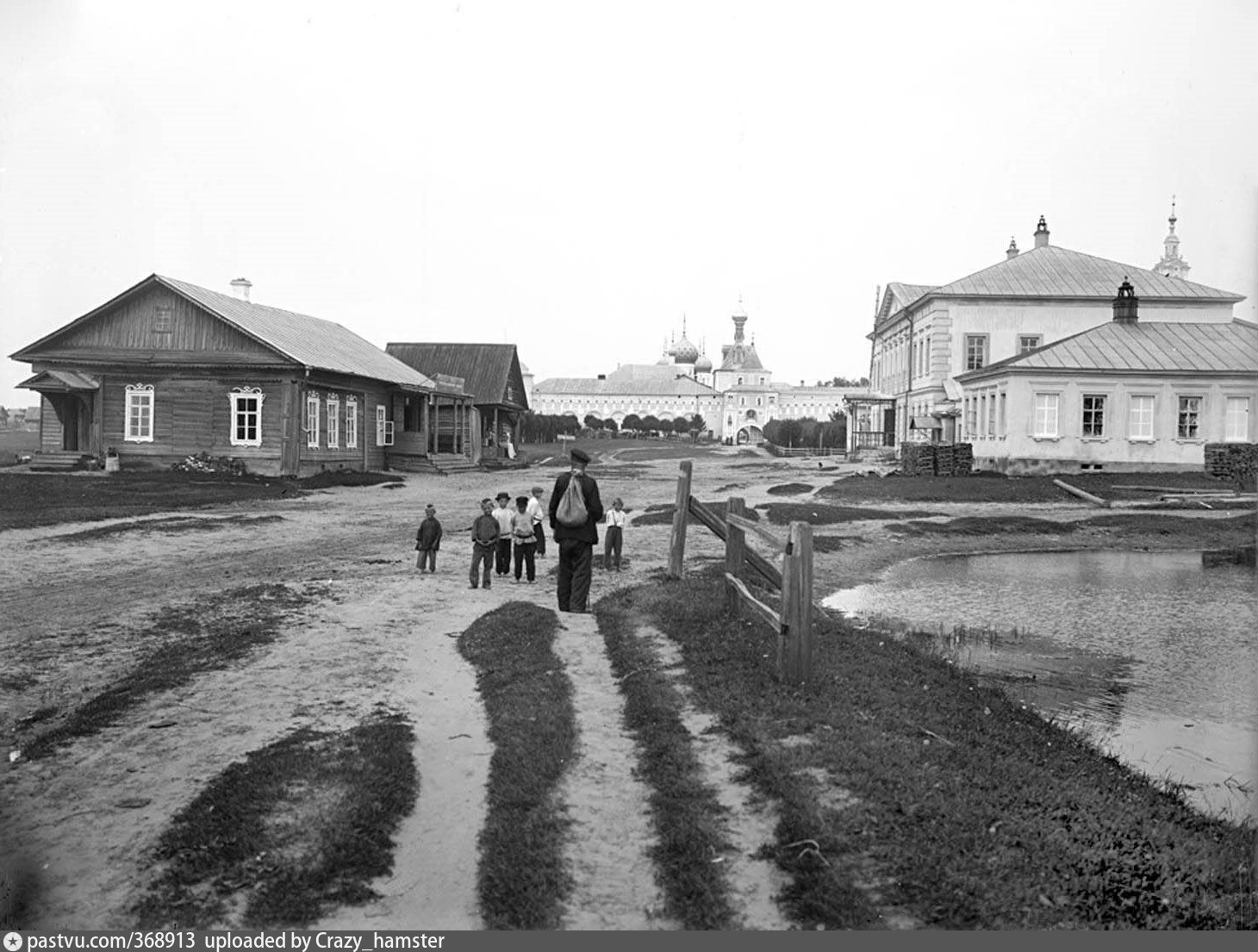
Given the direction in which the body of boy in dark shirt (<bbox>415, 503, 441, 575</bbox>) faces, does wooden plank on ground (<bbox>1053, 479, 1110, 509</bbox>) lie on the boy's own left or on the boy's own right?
on the boy's own left

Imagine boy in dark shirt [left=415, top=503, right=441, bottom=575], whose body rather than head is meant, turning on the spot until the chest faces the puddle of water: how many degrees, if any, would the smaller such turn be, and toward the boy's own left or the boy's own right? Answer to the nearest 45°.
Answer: approximately 45° to the boy's own left

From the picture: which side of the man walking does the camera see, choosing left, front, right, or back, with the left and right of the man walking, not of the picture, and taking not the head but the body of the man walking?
back

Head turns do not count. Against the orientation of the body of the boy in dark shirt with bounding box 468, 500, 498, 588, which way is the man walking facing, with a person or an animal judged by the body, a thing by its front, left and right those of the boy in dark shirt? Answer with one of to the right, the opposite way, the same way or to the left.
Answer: the opposite way

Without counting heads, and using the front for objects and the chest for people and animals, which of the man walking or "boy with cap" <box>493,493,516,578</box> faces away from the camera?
the man walking

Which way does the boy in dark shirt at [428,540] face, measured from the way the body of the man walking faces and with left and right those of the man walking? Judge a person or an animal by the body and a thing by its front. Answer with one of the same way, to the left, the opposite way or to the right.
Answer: the opposite way

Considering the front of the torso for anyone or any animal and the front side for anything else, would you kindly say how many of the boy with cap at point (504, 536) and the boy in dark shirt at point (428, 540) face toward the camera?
2

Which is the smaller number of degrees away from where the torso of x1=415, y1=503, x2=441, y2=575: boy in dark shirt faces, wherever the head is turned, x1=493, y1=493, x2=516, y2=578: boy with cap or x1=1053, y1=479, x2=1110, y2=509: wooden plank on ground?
the boy with cap

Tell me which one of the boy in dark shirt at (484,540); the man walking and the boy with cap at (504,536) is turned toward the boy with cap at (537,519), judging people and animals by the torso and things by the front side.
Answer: the man walking
